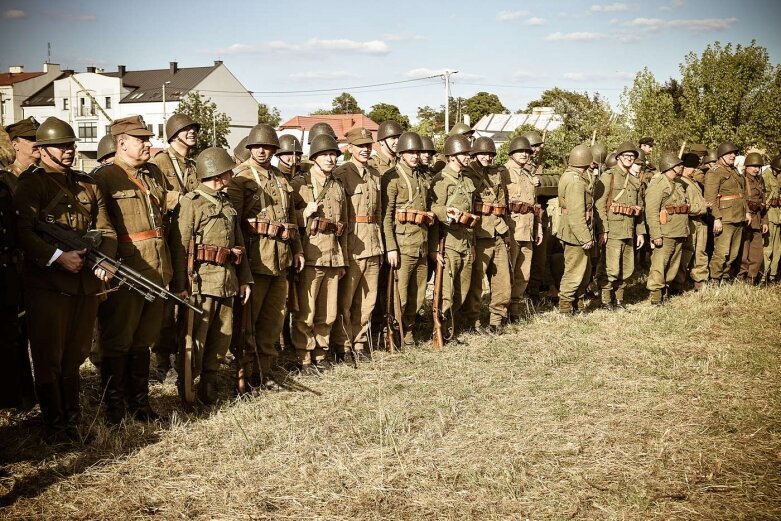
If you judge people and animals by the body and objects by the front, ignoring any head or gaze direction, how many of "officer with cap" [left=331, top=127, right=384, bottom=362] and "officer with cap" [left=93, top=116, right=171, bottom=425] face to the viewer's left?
0

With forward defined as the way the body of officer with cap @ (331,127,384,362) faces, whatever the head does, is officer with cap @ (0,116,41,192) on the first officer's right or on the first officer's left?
on the first officer's right

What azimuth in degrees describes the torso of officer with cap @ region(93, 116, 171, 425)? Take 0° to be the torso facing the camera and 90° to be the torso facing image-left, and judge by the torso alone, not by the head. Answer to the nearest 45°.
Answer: approximately 315°

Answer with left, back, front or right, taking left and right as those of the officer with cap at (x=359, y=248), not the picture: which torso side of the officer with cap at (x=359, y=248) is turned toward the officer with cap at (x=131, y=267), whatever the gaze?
right

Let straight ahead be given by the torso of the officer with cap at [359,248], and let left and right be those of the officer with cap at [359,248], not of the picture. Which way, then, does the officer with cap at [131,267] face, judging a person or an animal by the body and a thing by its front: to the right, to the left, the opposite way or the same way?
the same way

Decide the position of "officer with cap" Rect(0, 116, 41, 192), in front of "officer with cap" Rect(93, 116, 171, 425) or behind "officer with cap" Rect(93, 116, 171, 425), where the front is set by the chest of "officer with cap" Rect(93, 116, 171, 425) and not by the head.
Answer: behind

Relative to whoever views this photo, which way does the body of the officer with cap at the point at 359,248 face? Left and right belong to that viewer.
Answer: facing the viewer and to the right of the viewer
